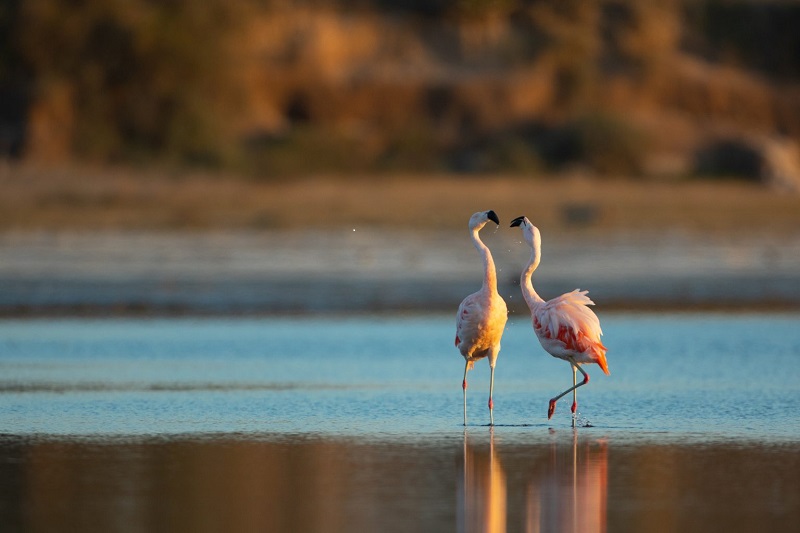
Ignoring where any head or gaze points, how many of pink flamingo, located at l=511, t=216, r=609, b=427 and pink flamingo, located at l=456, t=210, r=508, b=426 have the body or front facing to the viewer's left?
1

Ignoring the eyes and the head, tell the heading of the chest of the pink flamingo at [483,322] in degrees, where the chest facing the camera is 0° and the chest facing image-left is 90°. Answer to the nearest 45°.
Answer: approximately 315°

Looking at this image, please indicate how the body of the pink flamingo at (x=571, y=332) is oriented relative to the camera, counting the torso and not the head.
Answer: to the viewer's left
